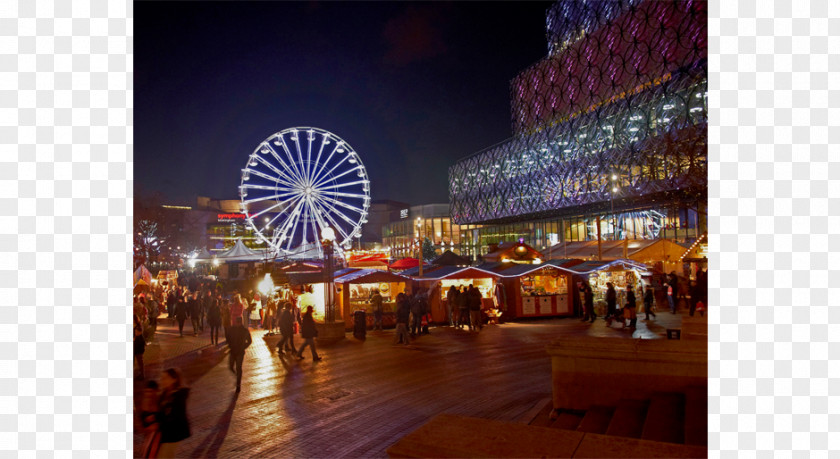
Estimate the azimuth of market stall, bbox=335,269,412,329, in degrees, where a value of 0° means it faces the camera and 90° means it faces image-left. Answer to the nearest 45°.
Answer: approximately 0°

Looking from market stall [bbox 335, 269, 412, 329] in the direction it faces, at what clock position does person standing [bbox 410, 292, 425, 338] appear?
The person standing is roughly at 11 o'clock from the market stall.

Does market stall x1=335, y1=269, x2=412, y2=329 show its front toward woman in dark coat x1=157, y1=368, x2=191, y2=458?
yes

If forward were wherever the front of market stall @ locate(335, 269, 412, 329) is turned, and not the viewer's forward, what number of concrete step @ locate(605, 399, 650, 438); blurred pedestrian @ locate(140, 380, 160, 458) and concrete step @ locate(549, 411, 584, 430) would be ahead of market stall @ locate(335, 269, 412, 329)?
3

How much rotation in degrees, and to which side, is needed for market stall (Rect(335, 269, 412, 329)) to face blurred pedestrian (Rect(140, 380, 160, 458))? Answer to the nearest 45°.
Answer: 0° — it already faces them

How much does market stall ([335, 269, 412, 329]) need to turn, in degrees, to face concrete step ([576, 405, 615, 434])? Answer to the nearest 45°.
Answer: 0° — it already faces it

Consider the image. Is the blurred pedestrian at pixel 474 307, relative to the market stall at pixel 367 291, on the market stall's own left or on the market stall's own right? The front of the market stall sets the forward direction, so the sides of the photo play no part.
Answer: on the market stall's own left

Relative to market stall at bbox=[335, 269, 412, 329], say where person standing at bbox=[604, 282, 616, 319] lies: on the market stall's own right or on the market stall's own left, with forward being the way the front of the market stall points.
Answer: on the market stall's own left

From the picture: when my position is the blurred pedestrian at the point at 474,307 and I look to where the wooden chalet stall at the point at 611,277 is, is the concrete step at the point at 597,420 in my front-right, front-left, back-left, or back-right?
back-right

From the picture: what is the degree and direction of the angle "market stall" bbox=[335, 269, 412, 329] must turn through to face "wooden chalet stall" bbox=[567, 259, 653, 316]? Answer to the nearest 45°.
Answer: approximately 90° to its left

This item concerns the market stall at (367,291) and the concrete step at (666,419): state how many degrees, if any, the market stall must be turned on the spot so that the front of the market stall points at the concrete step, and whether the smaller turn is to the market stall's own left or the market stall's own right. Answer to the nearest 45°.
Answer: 0° — it already faces it
